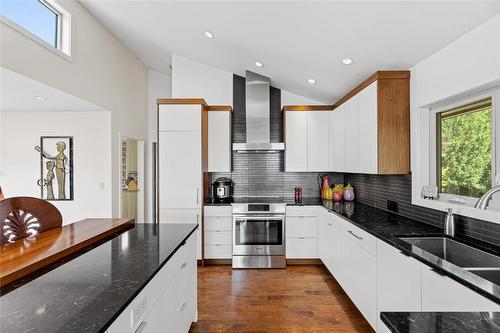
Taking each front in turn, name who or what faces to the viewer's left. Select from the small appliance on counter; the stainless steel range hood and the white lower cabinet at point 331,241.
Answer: the white lower cabinet

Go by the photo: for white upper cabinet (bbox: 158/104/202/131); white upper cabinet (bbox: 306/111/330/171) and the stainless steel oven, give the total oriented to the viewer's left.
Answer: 0

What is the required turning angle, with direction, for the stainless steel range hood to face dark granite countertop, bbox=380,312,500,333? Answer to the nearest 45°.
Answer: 0° — it already faces it

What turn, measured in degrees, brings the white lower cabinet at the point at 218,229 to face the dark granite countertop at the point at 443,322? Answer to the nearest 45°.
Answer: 0° — it already faces it

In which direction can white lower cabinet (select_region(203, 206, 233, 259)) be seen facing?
toward the camera

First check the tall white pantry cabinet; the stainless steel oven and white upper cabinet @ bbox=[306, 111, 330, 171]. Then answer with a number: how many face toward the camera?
3

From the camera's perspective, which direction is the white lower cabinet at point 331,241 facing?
to the viewer's left

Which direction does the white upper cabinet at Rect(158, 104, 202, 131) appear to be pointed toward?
toward the camera

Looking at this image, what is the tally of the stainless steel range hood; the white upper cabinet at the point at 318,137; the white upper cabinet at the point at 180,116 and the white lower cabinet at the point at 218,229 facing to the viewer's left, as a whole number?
0

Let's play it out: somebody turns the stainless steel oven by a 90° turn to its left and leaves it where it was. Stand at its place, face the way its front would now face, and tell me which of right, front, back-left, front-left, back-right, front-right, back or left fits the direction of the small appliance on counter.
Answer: back-left

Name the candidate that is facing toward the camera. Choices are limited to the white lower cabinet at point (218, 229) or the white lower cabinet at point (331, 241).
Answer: the white lower cabinet at point (218, 229)

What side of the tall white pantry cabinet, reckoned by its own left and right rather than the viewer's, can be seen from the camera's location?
front

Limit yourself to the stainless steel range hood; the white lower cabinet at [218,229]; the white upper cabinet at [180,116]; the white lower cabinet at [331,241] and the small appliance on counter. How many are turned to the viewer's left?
1

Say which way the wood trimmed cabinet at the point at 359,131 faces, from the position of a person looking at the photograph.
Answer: facing the viewer and to the left of the viewer

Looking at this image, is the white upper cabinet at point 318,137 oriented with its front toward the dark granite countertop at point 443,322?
yes

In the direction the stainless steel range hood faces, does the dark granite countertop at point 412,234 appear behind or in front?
in front

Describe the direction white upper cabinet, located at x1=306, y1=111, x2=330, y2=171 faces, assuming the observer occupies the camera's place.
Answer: facing the viewer
